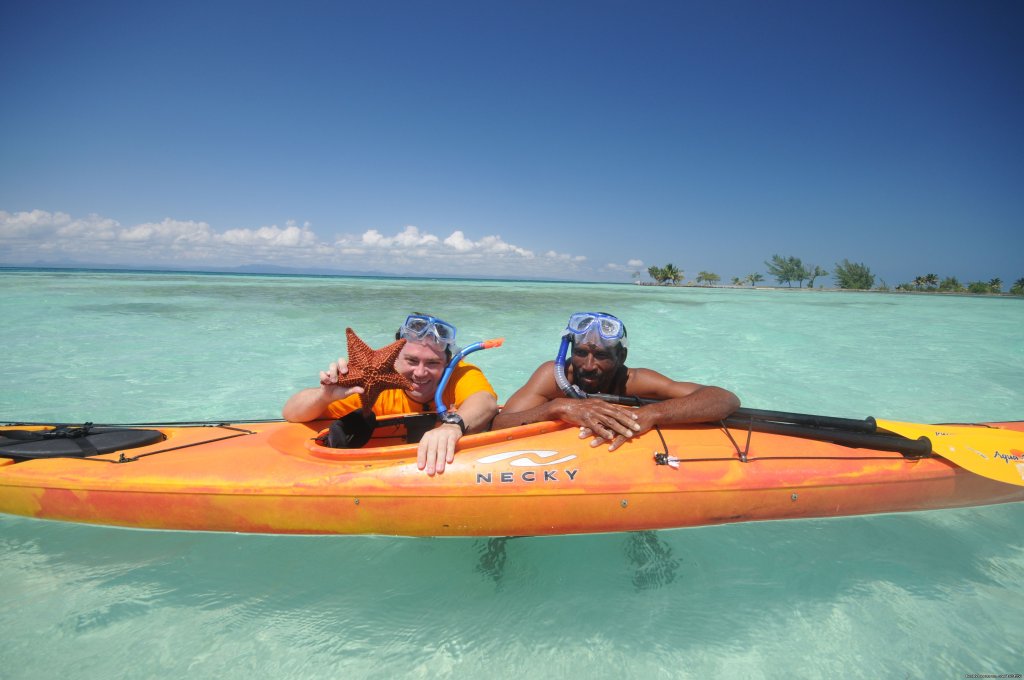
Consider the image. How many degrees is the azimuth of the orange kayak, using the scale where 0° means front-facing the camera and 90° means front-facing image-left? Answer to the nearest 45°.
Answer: approximately 270°

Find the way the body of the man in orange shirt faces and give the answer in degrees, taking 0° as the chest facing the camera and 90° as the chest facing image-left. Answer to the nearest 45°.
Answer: approximately 0°
